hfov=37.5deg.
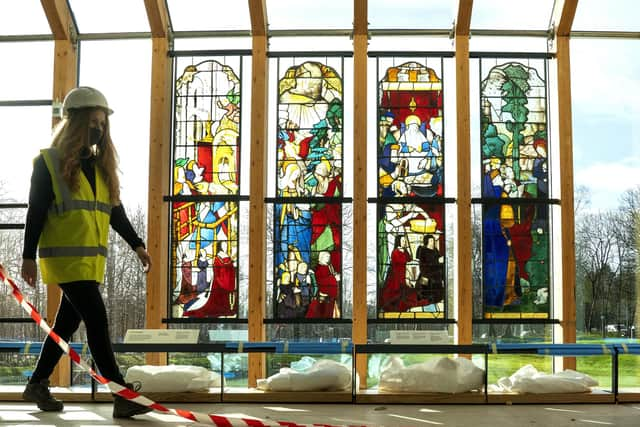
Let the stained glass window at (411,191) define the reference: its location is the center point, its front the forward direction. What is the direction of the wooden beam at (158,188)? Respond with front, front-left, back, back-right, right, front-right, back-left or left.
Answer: right

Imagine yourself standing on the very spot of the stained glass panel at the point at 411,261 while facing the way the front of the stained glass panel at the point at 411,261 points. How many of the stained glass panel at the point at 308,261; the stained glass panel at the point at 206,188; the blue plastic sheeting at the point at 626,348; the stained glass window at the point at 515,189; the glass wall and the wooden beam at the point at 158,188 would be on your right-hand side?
3

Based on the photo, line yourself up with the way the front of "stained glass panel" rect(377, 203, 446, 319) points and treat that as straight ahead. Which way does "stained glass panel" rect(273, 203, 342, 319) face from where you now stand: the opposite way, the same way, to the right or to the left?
the same way

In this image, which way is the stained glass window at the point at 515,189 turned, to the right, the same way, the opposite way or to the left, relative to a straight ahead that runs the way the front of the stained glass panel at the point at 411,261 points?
the same way

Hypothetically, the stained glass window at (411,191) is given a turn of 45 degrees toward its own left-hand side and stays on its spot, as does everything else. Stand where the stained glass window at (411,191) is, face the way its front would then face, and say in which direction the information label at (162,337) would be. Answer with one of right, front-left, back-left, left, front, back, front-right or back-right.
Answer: right

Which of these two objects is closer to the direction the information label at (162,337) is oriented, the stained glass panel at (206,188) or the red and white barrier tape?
the red and white barrier tape

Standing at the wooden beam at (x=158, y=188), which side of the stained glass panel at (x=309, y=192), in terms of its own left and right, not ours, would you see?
right

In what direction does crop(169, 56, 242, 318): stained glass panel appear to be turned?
toward the camera

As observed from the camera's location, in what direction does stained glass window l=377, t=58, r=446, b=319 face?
facing the viewer

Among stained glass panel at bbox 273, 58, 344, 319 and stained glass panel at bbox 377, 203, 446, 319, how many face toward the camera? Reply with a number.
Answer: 2

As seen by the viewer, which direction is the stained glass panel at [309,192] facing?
toward the camera

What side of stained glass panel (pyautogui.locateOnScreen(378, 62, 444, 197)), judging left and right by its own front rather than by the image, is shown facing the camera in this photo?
front

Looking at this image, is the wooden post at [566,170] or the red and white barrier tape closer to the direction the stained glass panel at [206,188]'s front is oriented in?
the red and white barrier tape

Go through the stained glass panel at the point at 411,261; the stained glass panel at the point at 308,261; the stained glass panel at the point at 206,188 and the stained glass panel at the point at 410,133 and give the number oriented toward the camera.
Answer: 4

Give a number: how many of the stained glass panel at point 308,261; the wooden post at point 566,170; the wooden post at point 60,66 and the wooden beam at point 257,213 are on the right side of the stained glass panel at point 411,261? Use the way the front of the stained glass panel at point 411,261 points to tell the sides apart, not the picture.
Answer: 3

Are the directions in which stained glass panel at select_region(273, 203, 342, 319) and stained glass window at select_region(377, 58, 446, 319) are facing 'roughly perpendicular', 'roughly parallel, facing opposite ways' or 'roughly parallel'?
roughly parallel
